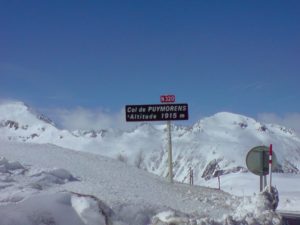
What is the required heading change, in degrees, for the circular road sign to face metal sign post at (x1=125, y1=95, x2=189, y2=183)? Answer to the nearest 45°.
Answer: approximately 45° to its left

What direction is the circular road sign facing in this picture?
away from the camera
